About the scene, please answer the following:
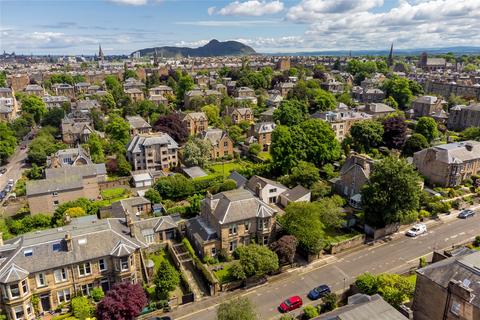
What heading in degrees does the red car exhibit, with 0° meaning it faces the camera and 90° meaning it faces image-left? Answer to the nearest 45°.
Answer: approximately 45°

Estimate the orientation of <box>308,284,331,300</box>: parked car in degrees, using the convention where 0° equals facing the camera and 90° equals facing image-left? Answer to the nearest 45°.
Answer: approximately 45°

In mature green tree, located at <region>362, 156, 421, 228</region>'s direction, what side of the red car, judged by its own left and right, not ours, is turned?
back

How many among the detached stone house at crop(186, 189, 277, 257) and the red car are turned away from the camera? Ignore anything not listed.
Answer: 0

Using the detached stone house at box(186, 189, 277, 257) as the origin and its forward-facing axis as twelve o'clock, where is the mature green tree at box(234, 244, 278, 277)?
The mature green tree is roughly at 1 o'clock from the detached stone house.

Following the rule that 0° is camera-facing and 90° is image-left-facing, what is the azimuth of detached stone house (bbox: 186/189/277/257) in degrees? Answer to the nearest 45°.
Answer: approximately 315°

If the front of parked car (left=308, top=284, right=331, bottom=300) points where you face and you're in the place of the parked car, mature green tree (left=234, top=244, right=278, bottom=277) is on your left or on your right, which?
on your right

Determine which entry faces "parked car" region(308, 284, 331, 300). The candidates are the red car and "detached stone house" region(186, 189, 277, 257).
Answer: the detached stone house

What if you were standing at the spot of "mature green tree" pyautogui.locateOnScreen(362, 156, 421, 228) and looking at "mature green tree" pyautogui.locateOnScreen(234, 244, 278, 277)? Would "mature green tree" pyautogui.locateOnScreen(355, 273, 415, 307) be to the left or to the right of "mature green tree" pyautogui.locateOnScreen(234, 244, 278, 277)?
left

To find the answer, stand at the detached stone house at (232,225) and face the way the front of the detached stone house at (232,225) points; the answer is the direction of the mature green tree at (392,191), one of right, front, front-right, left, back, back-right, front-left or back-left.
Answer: front-left

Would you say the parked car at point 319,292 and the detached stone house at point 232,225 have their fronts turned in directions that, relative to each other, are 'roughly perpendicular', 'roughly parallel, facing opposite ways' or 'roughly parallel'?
roughly perpendicular

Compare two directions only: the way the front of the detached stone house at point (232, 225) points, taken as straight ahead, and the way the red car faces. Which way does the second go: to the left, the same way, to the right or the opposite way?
to the right
